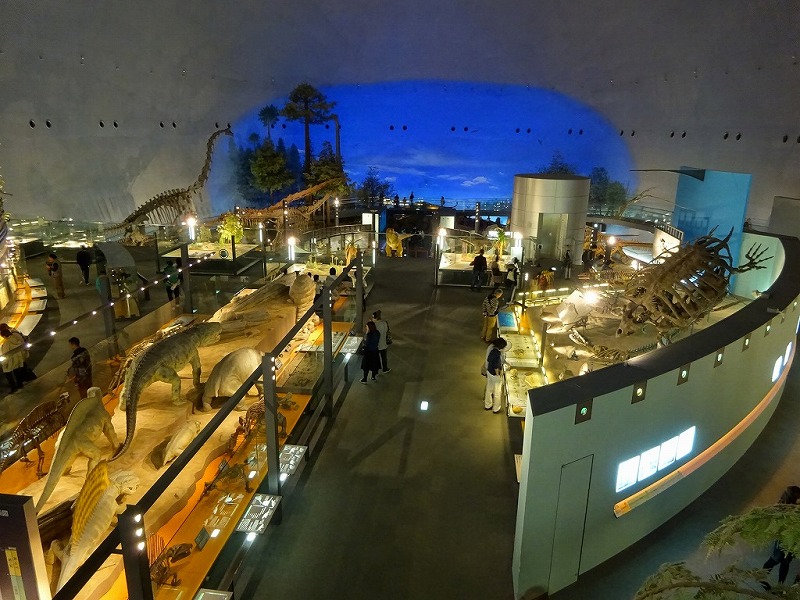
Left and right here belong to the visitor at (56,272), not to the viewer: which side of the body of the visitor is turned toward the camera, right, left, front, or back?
left

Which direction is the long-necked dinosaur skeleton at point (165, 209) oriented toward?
to the viewer's right

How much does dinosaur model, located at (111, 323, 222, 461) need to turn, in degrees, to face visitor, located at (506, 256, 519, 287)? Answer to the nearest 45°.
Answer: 0° — it already faces them

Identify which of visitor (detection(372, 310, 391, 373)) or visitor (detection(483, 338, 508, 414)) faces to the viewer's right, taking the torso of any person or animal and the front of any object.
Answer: visitor (detection(483, 338, 508, 414))

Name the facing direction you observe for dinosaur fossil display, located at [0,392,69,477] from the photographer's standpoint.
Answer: facing away from the viewer and to the right of the viewer

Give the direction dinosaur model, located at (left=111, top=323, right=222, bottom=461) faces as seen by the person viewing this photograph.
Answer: facing away from the viewer and to the right of the viewer

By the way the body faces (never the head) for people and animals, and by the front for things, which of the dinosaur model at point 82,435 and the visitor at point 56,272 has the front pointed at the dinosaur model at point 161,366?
the dinosaur model at point 82,435

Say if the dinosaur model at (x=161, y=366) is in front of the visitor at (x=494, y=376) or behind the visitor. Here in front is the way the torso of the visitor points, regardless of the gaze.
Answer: behind
